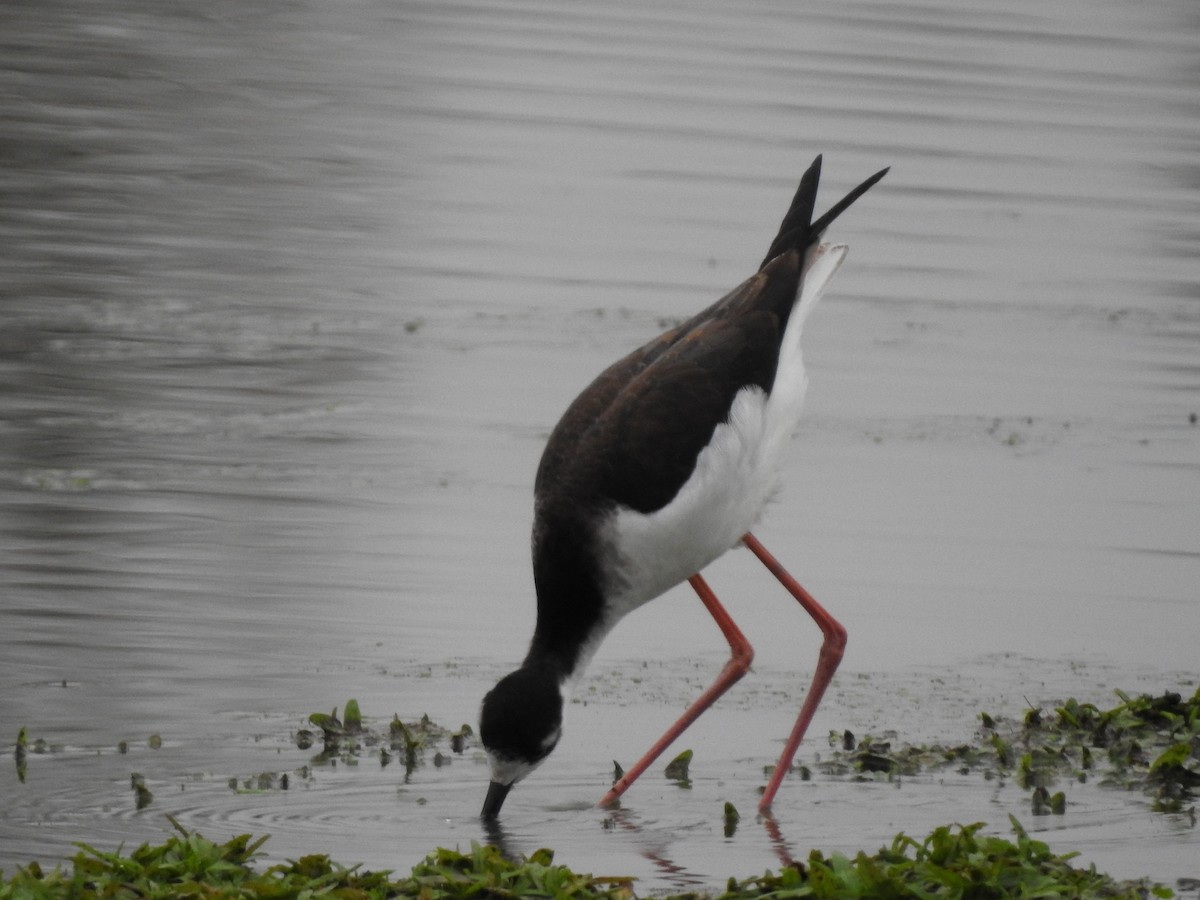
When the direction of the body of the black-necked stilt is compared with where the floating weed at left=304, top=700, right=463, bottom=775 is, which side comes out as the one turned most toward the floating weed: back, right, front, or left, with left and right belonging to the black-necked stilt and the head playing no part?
front

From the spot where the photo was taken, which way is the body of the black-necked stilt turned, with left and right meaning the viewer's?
facing to the left of the viewer

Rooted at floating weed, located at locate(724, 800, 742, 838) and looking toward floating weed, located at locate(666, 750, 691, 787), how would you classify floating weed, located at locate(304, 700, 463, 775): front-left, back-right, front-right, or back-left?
front-left

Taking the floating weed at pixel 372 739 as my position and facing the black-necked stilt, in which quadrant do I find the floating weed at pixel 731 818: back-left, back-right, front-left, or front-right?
front-right
